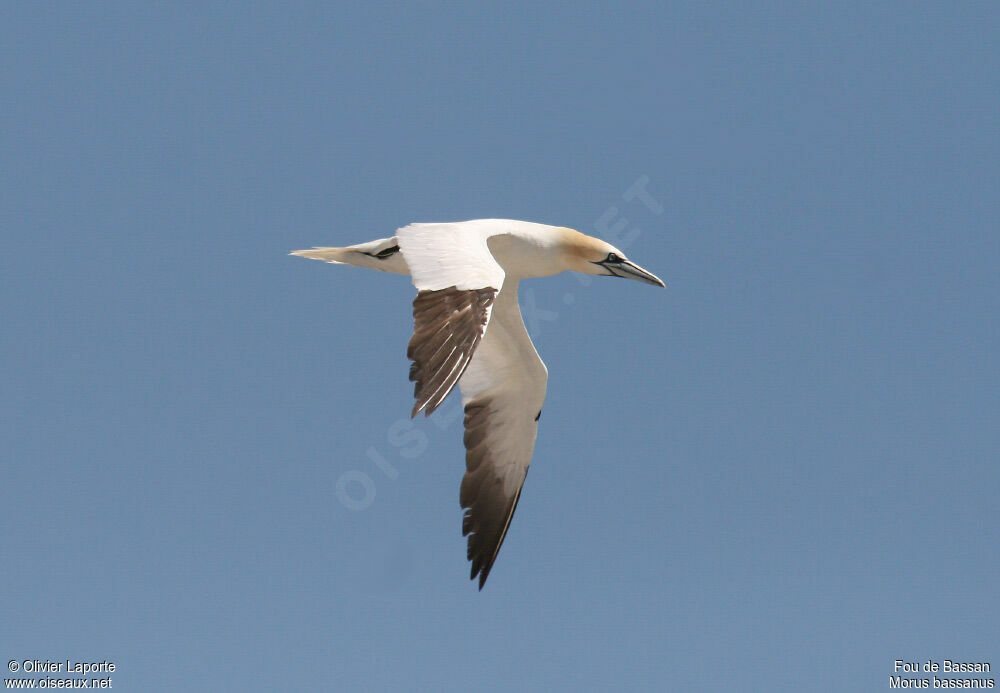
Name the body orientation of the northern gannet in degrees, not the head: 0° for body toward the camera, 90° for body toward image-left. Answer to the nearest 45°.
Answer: approximately 270°
